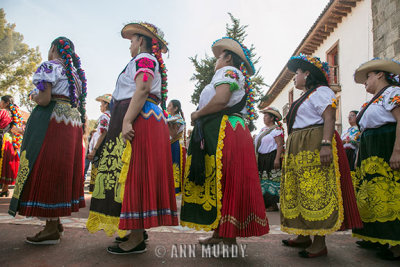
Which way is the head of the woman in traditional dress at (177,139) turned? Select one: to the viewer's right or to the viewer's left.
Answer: to the viewer's left

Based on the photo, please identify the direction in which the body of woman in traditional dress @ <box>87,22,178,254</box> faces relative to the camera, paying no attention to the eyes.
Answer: to the viewer's left

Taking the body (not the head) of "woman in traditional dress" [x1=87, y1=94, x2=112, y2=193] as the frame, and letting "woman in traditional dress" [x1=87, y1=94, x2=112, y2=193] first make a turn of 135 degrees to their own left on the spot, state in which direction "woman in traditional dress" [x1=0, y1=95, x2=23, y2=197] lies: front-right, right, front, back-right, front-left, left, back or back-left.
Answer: back

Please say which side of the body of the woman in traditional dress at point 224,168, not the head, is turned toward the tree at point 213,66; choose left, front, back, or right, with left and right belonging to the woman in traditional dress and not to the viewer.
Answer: right

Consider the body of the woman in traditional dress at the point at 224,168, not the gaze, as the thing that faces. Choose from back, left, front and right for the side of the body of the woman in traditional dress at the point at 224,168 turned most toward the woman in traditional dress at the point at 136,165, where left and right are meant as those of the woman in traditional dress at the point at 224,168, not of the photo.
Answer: front
